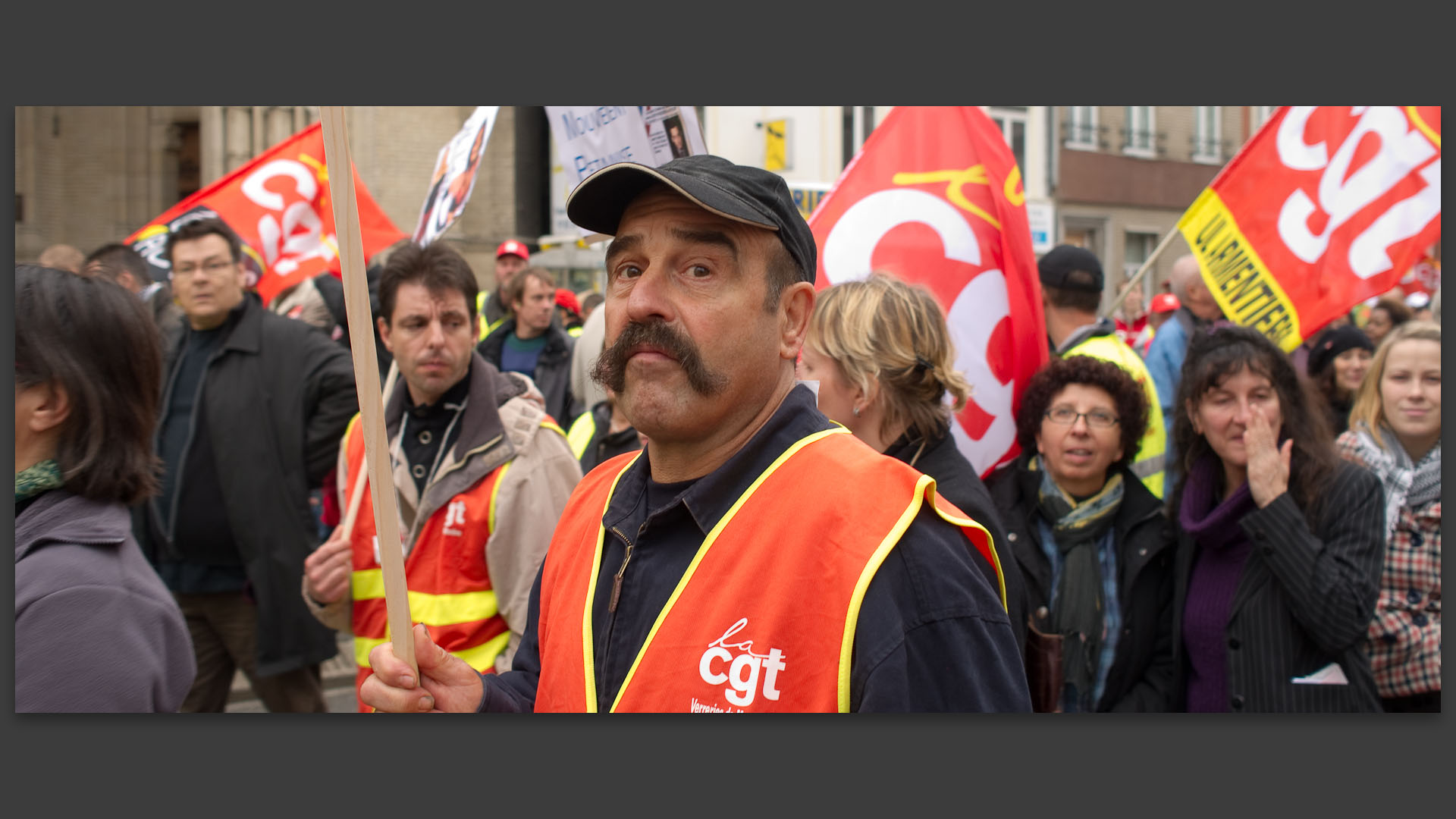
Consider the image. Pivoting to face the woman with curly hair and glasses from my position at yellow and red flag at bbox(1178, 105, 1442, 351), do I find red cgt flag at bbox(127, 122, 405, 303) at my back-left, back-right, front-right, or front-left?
front-right

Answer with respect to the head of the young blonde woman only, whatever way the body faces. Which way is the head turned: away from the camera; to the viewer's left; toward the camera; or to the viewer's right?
toward the camera

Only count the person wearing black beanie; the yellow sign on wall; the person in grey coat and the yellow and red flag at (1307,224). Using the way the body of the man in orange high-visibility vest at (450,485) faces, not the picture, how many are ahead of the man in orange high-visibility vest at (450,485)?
1

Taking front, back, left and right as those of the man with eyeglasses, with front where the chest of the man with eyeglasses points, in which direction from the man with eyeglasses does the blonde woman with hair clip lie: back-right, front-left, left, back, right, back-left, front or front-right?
left

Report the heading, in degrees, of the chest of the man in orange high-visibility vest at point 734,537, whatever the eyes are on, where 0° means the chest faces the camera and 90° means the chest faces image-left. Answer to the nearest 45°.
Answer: approximately 45°

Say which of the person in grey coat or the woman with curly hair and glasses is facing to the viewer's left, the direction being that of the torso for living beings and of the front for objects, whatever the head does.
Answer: the person in grey coat

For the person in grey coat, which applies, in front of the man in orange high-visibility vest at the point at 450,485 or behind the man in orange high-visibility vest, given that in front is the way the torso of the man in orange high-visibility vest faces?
in front

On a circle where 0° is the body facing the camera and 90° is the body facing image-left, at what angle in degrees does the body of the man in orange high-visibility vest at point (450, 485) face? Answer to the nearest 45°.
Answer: approximately 45°

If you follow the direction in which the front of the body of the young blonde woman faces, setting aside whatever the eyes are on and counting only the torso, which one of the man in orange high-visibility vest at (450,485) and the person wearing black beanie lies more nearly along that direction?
the man in orange high-visibility vest

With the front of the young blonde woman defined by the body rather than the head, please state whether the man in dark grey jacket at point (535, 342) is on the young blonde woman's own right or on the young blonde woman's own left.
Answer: on the young blonde woman's own right

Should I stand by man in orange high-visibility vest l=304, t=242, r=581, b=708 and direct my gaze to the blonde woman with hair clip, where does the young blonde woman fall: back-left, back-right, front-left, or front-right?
front-left

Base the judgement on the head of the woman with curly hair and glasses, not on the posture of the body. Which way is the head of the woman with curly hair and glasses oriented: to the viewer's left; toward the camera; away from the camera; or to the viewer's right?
toward the camera

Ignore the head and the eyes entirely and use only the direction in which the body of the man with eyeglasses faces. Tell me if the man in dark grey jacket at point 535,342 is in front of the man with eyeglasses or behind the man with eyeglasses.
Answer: behind

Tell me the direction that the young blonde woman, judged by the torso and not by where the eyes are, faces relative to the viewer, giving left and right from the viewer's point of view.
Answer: facing the viewer

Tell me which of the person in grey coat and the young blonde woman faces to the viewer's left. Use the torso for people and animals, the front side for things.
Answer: the person in grey coat
